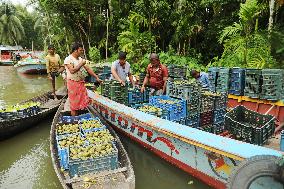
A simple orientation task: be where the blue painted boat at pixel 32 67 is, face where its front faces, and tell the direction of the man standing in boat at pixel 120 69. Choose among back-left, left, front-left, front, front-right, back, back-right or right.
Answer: left

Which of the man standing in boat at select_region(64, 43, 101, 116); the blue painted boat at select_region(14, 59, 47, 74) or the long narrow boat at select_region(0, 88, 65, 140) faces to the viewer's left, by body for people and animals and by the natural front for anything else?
the blue painted boat

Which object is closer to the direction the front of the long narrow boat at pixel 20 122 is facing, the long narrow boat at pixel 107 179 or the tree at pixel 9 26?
the tree

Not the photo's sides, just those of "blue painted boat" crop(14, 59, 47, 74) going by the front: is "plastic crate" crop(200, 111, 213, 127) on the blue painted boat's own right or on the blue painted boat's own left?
on the blue painted boat's own left

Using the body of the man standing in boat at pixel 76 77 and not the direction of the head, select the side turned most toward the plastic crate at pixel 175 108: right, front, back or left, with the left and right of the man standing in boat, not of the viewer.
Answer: front

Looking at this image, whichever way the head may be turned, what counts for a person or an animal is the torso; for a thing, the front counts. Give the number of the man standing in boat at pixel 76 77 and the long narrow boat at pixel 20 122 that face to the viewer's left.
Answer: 0

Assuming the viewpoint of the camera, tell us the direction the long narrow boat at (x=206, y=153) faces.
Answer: facing away from the viewer and to the left of the viewer

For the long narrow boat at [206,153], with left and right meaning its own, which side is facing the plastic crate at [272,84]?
right

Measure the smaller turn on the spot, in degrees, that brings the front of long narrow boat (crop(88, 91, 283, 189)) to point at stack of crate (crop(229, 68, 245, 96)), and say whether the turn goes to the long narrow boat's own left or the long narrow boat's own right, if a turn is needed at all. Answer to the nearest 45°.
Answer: approximately 45° to the long narrow boat's own right

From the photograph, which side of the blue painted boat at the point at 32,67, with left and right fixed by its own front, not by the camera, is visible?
left

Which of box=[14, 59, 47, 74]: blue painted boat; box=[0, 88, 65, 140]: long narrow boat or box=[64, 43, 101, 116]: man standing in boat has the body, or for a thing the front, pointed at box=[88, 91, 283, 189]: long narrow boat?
the man standing in boat

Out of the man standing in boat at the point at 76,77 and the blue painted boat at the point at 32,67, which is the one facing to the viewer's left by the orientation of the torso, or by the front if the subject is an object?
the blue painted boat

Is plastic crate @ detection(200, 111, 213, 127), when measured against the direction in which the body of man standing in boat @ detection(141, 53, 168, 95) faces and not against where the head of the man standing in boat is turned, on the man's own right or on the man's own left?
on the man's own left

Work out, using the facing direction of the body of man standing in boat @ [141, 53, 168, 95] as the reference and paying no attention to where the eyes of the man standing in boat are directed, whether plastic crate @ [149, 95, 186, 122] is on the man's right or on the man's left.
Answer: on the man's left

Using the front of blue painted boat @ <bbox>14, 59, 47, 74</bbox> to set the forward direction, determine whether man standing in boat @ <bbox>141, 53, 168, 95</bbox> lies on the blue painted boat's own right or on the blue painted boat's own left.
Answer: on the blue painted boat's own left

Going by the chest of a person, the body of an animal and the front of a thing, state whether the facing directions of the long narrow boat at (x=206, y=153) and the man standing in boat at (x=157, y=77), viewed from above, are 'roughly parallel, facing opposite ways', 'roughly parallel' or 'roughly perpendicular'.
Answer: roughly perpendicular
